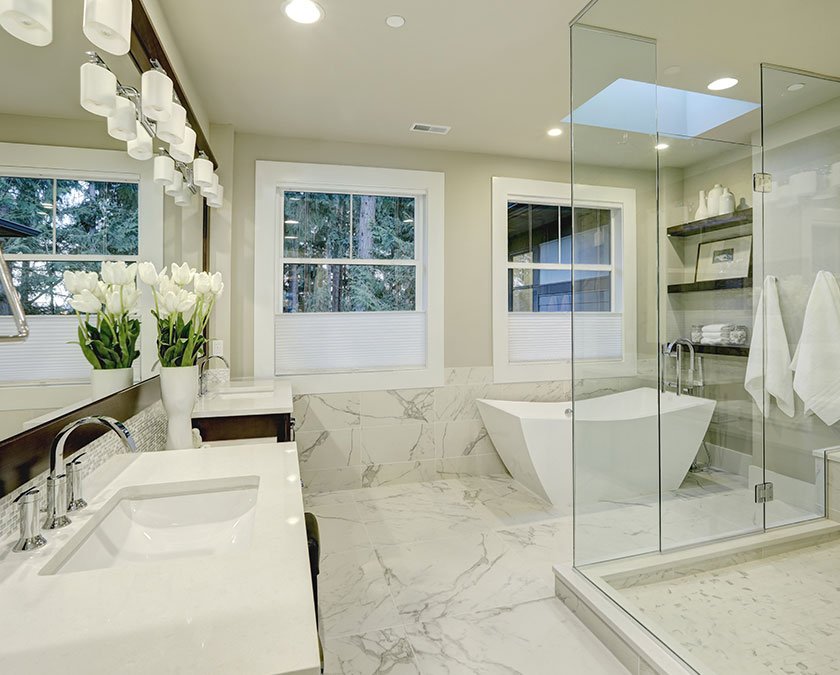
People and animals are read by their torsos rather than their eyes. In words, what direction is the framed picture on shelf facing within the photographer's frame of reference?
facing the viewer and to the left of the viewer

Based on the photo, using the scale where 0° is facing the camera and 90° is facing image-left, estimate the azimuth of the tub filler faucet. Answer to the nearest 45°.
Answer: approximately 45°

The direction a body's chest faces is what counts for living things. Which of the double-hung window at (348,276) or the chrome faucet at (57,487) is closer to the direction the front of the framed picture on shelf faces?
the chrome faucet

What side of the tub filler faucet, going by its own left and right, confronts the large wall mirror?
front

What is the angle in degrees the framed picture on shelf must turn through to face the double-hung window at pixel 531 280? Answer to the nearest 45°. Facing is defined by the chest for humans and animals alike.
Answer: approximately 90° to its right

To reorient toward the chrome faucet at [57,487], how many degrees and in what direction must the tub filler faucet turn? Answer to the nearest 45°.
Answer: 0° — it already faces it

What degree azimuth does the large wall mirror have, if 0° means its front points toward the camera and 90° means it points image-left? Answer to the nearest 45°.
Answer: approximately 315°

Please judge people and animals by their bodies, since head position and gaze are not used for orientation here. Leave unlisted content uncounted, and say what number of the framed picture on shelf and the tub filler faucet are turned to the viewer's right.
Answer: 0
